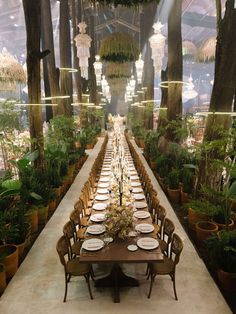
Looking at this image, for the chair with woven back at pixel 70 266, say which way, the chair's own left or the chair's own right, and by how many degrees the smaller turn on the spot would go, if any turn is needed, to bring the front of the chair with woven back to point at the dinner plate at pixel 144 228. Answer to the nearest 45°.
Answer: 0° — it already faces it

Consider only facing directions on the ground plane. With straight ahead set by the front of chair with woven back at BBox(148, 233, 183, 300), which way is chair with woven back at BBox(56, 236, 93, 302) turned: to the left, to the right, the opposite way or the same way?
the opposite way

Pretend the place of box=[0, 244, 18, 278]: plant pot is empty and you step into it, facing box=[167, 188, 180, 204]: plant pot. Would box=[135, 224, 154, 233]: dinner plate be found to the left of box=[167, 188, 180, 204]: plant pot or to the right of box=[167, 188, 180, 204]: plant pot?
right

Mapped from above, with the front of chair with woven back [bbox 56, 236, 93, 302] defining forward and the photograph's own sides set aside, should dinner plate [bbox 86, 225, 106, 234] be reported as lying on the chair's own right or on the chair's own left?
on the chair's own left

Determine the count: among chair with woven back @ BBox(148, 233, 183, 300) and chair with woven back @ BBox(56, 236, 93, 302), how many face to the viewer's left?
1

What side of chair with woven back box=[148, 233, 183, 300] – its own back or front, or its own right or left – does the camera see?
left

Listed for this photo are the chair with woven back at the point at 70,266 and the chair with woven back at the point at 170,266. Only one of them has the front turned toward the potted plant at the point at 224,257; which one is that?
the chair with woven back at the point at 70,266

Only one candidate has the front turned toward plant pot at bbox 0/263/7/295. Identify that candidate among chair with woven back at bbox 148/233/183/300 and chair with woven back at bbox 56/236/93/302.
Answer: chair with woven back at bbox 148/233/183/300

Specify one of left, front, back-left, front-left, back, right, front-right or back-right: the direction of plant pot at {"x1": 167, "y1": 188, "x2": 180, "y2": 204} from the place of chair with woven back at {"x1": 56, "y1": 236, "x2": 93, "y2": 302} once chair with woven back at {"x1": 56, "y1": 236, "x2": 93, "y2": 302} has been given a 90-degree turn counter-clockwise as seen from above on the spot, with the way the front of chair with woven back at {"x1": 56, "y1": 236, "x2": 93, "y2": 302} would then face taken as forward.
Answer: front-right

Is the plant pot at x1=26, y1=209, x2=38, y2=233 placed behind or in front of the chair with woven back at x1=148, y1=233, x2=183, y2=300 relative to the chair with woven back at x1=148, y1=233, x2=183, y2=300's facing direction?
in front

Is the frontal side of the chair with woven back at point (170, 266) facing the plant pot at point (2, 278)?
yes

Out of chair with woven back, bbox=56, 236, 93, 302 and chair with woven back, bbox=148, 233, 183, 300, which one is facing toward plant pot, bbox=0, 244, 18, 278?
chair with woven back, bbox=148, 233, 183, 300

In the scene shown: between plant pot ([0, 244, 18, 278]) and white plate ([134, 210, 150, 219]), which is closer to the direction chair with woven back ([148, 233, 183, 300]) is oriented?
the plant pot

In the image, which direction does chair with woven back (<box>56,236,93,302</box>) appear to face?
to the viewer's right

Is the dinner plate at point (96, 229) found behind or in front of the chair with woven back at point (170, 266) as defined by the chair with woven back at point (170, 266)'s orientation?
in front
